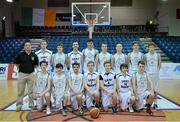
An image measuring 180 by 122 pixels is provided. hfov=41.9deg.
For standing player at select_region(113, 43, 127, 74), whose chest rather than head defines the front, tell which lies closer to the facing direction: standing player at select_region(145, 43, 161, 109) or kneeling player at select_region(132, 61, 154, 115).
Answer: the kneeling player

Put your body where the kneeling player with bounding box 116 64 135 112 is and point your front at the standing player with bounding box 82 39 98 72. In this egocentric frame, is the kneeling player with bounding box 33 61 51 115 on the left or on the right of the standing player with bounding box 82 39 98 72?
left

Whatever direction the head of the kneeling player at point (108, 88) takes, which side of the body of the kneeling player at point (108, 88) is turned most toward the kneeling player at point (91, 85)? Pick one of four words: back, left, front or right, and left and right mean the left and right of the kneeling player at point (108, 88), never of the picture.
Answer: right

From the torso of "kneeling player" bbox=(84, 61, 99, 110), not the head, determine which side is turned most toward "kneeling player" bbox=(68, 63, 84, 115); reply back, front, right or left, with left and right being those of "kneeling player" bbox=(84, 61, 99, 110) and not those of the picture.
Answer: right

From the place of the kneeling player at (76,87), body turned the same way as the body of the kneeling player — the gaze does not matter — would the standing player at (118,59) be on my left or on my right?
on my left

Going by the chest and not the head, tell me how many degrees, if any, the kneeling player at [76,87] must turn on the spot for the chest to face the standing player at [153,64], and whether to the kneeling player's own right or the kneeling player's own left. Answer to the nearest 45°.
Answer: approximately 90° to the kneeling player's own left

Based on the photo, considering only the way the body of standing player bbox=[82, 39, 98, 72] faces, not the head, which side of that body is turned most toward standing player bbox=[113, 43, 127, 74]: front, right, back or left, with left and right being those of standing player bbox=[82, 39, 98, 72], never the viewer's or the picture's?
left

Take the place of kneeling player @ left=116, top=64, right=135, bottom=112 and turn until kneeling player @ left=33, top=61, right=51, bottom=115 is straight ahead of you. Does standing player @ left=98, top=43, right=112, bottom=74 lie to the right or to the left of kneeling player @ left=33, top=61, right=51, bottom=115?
right

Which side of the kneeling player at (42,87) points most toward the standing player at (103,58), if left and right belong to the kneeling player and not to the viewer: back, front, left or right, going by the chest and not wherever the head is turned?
left

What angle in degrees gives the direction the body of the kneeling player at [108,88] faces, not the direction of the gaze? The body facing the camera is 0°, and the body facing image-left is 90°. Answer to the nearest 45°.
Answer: approximately 0°

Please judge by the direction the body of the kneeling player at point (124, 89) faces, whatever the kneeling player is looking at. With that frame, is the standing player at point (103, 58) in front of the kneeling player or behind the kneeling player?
behind
